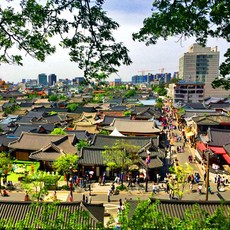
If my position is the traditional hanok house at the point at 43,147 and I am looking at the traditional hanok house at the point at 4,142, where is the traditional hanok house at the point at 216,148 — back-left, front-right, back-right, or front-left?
back-right

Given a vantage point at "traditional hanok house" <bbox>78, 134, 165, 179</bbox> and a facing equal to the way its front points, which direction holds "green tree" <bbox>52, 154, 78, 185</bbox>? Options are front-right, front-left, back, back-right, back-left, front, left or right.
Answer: front-right

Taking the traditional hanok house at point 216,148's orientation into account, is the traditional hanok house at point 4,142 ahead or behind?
ahead

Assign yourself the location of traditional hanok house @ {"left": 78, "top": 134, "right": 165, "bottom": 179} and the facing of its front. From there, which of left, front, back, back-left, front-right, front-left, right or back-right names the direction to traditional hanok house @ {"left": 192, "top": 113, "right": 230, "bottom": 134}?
back-left

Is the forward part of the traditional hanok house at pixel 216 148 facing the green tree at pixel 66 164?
yes

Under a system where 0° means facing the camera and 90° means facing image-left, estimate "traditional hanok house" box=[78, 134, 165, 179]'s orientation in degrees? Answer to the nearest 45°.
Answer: approximately 0°

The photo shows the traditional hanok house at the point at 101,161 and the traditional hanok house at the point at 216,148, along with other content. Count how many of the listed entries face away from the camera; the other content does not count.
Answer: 0

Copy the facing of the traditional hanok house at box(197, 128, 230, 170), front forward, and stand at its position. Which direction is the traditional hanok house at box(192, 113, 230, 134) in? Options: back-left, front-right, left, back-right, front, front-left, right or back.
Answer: back-right

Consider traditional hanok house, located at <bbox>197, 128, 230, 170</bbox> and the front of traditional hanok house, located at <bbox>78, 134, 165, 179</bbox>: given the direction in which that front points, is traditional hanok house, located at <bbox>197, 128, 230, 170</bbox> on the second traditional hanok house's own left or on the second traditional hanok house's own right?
on the second traditional hanok house's own left

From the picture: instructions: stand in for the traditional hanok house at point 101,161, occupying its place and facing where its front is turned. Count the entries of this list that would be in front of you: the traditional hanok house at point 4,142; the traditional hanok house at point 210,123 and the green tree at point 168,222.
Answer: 1

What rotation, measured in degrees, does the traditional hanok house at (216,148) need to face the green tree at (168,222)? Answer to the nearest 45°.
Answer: approximately 45° to its left

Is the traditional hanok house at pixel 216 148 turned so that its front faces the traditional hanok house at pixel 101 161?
yes

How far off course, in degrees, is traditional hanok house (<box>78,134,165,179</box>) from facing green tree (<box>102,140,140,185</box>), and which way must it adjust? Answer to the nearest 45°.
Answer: approximately 45° to its left

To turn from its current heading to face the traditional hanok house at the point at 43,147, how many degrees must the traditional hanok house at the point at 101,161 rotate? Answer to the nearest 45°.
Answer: approximately 135° to its right
